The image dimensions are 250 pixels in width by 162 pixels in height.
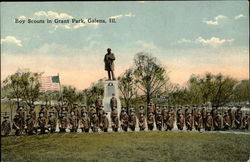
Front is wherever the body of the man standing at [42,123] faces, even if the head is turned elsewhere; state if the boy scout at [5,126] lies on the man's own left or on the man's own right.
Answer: on the man's own right

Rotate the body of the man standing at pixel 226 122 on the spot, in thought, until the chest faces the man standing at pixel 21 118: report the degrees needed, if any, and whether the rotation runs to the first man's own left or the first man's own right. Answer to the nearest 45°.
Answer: approximately 45° to the first man's own right

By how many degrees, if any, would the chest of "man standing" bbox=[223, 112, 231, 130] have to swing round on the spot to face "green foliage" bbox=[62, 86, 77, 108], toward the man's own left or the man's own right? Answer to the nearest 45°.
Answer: approximately 135° to the man's own right

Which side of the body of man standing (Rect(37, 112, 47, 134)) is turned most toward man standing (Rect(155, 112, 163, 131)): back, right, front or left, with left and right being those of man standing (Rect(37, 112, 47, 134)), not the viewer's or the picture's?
left

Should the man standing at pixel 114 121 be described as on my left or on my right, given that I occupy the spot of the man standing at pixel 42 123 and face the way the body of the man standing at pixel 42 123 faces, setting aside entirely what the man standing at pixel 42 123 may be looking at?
on my left

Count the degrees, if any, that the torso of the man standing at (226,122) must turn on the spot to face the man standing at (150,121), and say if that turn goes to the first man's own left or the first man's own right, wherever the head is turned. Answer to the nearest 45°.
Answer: approximately 45° to the first man's own right

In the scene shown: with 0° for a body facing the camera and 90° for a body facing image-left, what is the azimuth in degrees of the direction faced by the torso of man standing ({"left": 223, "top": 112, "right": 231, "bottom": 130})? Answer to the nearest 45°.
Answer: approximately 0°

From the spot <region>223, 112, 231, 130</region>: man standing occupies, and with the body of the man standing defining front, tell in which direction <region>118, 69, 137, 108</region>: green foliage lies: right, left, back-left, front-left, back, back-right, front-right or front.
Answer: back-right

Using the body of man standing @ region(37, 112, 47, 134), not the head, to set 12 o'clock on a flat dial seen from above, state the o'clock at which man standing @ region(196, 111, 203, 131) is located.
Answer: man standing @ region(196, 111, 203, 131) is roughly at 9 o'clock from man standing @ region(37, 112, 47, 134).

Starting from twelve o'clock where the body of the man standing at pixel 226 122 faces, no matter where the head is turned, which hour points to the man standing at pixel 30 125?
the man standing at pixel 30 125 is roughly at 2 o'clock from the man standing at pixel 226 122.

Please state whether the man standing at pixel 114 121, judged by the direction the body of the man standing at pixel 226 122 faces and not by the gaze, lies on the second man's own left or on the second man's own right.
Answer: on the second man's own right

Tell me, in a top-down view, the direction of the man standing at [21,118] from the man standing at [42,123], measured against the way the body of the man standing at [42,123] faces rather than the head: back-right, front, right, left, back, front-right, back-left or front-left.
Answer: right

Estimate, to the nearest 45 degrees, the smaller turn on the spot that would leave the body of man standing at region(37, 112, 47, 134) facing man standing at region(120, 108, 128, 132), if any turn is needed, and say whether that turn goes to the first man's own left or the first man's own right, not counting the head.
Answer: approximately 90° to the first man's own left

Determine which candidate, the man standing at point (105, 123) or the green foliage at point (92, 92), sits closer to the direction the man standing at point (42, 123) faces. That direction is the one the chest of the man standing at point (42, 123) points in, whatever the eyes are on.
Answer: the man standing
